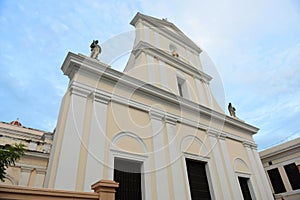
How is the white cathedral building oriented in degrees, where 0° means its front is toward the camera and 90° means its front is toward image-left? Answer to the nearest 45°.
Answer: approximately 315°

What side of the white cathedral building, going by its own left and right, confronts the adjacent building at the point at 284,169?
left
